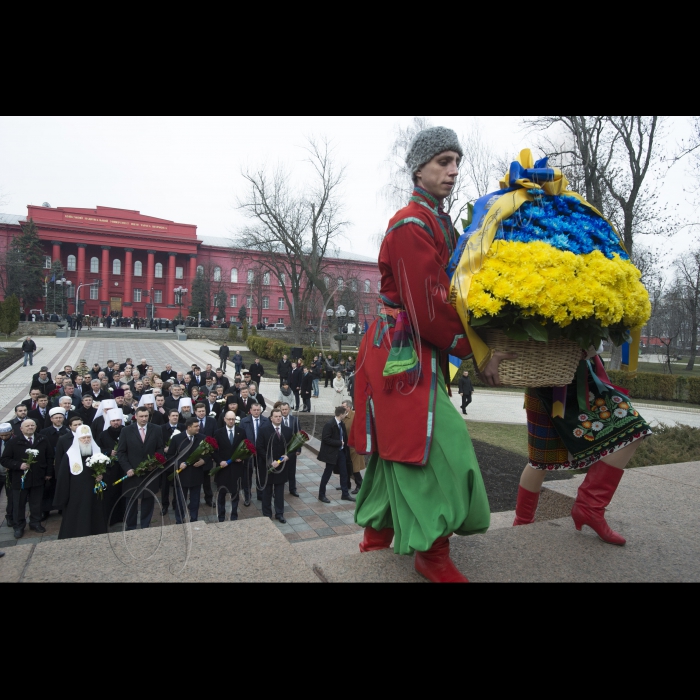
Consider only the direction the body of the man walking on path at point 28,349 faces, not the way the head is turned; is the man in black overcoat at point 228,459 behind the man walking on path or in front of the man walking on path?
in front

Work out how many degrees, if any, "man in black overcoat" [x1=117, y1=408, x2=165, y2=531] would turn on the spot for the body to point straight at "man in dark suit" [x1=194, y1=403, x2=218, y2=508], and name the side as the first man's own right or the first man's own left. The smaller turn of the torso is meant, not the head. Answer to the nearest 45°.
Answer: approximately 135° to the first man's own left

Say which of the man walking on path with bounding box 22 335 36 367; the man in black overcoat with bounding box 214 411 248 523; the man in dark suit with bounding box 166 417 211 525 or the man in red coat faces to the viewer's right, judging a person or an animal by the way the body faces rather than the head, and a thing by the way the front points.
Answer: the man in red coat

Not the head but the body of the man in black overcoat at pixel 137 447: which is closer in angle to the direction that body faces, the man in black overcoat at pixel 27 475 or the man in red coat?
the man in red coat

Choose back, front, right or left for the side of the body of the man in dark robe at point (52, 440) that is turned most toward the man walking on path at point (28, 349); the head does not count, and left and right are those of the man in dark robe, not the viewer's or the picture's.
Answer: back

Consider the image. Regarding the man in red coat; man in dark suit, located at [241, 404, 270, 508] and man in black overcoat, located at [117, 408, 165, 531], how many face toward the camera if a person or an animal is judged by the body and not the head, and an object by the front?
2

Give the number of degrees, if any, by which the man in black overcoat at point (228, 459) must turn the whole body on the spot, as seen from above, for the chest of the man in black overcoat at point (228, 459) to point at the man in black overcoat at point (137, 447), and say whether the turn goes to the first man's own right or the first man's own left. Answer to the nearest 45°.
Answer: approximately 45° to the first man's own right

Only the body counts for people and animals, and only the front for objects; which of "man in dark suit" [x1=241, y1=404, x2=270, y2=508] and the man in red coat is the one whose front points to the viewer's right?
the man in red coat

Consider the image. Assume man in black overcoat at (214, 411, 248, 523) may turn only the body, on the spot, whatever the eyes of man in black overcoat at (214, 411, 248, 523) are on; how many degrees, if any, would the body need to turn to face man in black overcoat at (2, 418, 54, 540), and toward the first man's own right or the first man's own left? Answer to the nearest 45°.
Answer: approximately 90° to the first man's own right

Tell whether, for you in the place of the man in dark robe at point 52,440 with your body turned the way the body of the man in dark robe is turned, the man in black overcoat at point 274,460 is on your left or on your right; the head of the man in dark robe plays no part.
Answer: on your left

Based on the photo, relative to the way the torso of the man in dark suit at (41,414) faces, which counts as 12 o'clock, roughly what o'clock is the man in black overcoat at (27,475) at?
The man in black overcoat is roughly at 12 o'clock from the man in dark suit.

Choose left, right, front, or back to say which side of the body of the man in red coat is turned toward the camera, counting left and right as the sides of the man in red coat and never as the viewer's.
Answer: right

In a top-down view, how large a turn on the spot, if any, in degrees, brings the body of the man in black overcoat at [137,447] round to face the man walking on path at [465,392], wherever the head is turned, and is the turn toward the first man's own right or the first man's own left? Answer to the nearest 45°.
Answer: approximately 135° to the first man's own left
